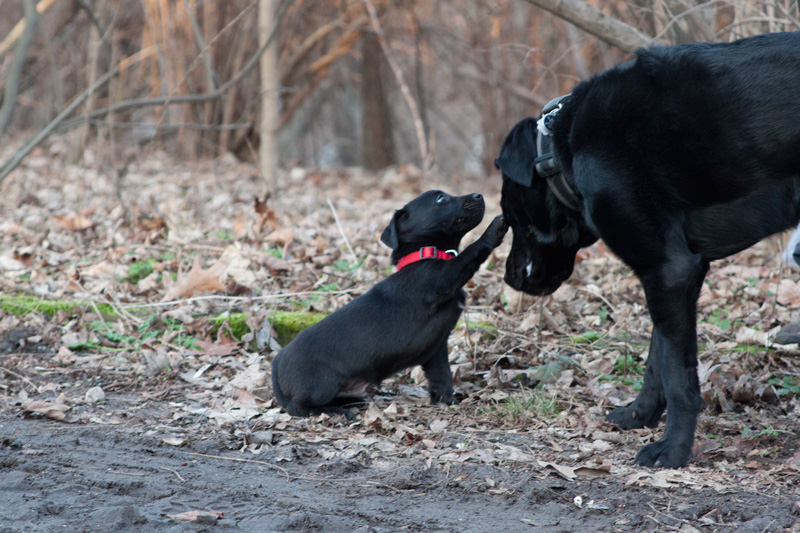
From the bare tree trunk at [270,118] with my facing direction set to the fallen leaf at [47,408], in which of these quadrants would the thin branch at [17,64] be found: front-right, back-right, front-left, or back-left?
front-right

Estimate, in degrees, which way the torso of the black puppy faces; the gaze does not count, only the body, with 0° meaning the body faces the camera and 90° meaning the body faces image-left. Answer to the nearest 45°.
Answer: approximately 270°

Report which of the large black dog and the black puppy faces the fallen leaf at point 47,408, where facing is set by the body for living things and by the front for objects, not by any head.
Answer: the large black dog

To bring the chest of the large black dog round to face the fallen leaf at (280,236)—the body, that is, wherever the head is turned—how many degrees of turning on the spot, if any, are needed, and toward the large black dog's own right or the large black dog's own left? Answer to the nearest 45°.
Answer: approximately 45° to the large black dog's own right

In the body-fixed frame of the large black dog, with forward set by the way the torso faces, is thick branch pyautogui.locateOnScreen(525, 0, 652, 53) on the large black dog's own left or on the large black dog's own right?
on the large black dog's own right

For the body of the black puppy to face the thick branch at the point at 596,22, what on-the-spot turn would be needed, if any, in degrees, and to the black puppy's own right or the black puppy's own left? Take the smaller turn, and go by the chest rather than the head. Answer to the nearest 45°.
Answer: approximately 45° to the black puppy's own left

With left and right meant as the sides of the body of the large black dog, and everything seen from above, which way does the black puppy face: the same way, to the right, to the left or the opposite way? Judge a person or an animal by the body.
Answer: the opposite way

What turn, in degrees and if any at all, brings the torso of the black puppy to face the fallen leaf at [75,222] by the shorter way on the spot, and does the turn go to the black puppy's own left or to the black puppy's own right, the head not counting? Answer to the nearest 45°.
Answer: approximately 135° to the black puppy's own left

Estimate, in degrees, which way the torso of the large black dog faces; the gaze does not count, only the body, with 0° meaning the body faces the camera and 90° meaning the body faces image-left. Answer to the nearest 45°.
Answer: approximately 90°

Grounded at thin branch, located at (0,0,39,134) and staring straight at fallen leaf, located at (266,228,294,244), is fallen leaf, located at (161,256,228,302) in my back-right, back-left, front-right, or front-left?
front-right

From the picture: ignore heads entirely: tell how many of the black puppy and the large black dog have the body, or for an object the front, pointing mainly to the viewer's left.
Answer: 1
